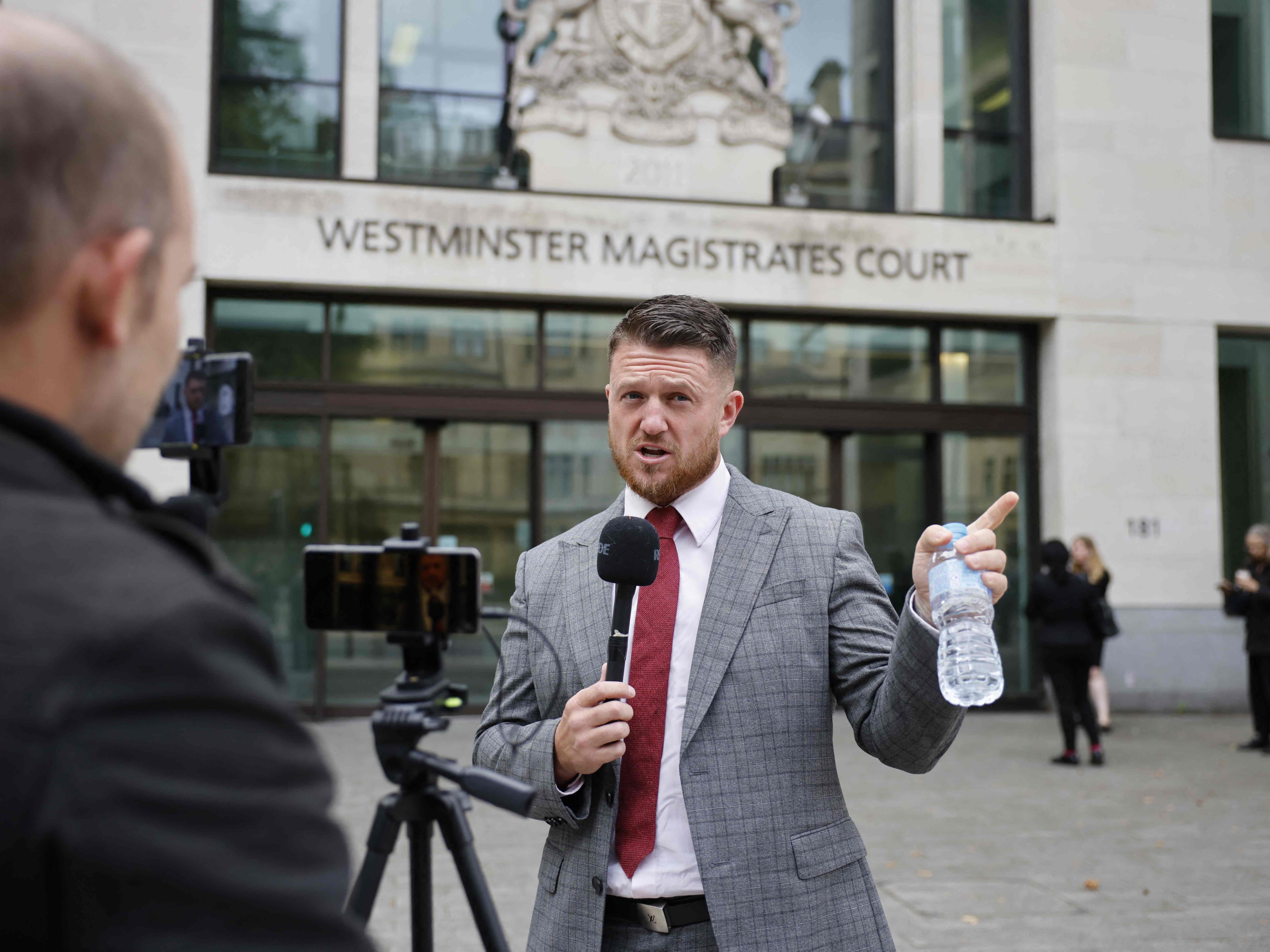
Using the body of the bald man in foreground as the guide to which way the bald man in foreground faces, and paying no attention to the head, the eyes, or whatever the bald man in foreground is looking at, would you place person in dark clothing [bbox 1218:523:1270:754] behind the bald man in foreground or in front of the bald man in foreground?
in front

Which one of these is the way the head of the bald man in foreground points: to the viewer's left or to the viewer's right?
to the viewer's right

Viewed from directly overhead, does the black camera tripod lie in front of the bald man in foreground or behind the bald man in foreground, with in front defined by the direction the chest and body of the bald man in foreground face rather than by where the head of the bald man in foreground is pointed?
in front

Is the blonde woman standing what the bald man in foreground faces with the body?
yes

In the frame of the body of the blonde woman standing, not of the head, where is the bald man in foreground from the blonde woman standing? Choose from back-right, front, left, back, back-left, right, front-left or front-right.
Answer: front-left

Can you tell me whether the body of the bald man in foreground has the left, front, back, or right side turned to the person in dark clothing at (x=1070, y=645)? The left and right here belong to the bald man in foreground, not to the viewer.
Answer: front

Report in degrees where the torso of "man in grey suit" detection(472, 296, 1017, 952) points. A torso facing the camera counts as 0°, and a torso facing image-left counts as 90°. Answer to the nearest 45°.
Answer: approximately 45°

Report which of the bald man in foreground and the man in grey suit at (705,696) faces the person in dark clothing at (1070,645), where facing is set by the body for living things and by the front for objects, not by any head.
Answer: the bald man in foreground

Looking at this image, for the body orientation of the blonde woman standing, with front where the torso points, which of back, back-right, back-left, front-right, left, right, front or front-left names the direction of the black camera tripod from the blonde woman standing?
front-left

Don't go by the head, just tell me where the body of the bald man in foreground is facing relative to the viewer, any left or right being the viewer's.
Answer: facing away from the viewer and to the right of the viewer

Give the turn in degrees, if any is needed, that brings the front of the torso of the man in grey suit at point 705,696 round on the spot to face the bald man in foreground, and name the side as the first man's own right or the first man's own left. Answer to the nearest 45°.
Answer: approximately 45° to the first man's own left

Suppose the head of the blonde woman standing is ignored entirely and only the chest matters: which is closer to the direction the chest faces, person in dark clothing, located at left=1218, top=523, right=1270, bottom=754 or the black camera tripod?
the black camera tripod

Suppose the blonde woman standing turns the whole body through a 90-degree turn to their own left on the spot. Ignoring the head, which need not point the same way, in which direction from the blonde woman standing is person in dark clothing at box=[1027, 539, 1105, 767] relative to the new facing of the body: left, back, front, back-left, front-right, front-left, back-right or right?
front-right
